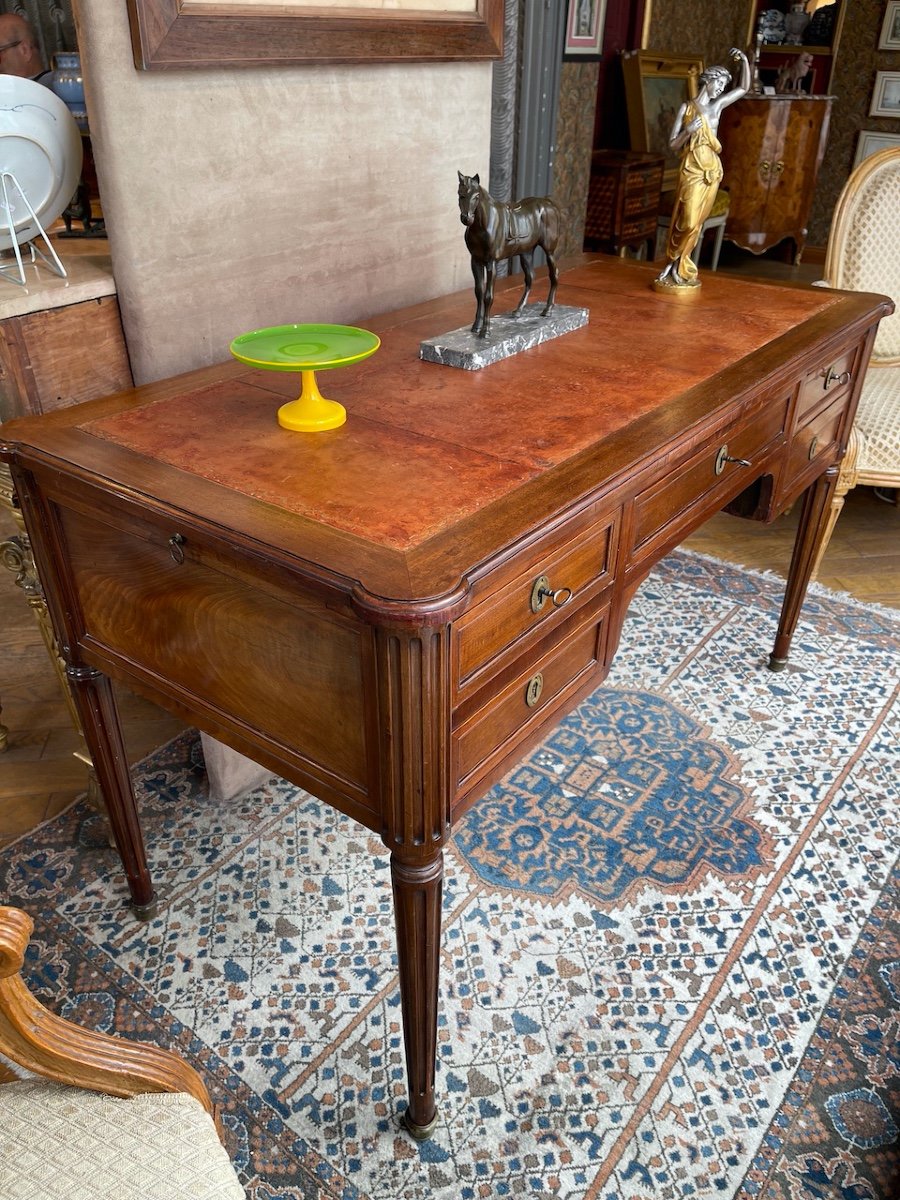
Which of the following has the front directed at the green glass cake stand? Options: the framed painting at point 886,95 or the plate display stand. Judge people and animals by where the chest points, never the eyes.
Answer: the framed painting

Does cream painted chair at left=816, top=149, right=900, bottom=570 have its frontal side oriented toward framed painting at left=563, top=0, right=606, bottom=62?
no

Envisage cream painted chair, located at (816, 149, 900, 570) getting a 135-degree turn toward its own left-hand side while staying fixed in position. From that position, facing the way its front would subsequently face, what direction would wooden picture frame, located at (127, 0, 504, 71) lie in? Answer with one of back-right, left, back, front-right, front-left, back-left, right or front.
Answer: back

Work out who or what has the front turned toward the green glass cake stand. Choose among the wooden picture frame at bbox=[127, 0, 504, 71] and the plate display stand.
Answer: the wooden picture frame

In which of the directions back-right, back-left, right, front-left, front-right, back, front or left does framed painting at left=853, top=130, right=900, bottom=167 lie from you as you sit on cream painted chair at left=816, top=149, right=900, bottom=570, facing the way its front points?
back

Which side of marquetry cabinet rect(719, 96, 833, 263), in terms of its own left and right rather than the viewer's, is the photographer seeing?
front

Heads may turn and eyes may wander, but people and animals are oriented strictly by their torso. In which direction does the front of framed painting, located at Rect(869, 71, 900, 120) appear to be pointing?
toward the camera

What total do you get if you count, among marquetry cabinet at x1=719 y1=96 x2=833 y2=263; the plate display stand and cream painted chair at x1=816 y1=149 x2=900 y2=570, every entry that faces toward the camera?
2

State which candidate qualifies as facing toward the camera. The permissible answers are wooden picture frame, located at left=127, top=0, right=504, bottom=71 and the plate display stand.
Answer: the wooden picture frame

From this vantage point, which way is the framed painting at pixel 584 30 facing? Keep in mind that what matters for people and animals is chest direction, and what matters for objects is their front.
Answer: toward the camera

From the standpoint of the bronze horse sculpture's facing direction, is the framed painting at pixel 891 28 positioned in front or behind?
behind
